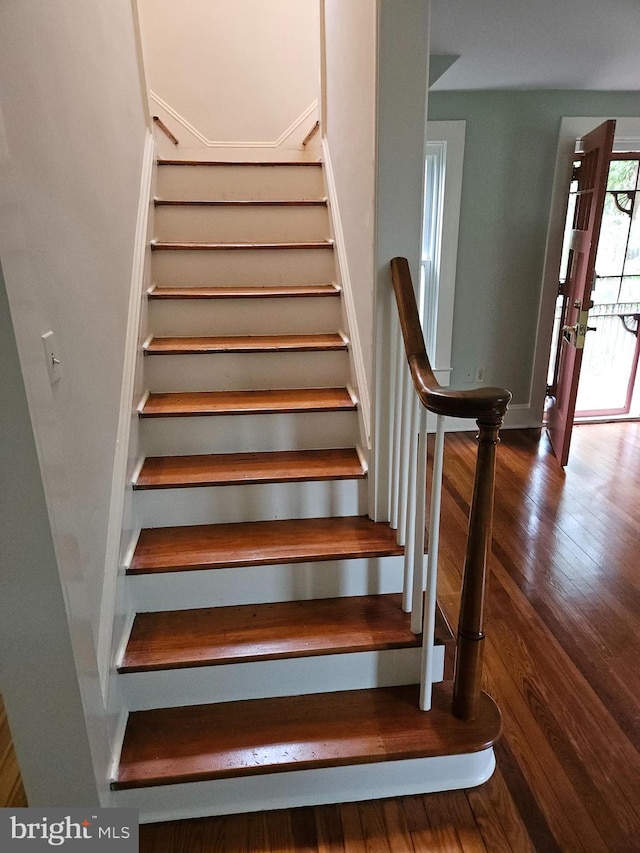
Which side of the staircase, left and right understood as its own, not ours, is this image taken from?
front

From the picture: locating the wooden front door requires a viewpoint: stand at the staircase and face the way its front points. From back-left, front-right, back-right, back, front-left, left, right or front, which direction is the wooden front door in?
back-left
